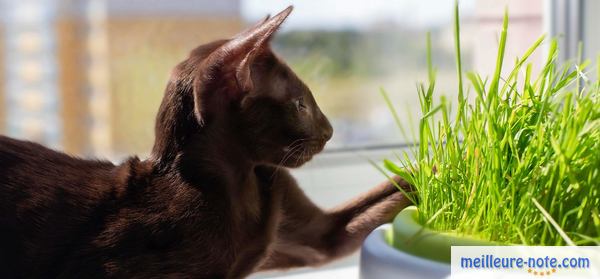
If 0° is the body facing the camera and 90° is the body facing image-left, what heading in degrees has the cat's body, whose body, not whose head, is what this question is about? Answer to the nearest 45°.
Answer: approximately 270°
